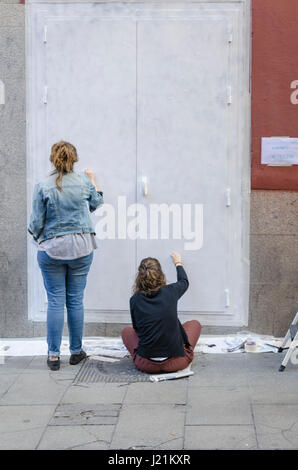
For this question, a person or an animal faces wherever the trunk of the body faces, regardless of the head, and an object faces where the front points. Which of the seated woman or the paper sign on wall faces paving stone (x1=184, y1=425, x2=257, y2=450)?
the paper sign on wall

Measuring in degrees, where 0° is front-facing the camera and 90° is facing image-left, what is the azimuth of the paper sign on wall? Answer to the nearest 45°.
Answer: approximately 0°

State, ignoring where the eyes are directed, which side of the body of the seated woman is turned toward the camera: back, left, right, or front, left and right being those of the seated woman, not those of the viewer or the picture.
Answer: back

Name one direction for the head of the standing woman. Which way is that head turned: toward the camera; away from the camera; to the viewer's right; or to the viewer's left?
away from the camera

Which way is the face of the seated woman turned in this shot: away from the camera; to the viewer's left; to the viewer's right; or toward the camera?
away from the camera

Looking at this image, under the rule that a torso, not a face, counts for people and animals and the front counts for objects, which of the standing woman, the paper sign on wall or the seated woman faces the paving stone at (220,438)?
the paper sign on wall

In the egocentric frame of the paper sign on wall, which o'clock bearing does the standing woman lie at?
The standing woman is roughly at 2 o'clock from the paper sign on wall.

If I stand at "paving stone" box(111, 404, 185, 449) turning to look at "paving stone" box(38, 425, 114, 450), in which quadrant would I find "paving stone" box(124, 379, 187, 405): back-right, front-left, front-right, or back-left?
back-right

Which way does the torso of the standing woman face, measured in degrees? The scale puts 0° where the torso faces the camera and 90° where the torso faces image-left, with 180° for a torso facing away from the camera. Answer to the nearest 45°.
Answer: approximately 180°

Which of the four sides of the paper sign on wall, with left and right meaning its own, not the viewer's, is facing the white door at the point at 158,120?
right

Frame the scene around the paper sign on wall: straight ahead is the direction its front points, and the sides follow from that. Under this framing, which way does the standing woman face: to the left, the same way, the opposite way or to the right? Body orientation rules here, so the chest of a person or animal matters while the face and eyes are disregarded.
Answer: the opposite way
